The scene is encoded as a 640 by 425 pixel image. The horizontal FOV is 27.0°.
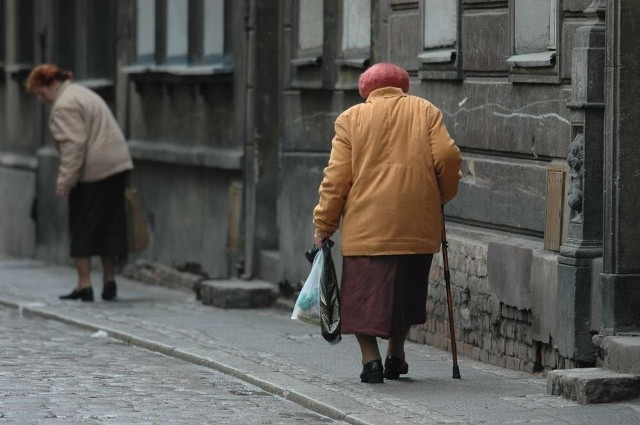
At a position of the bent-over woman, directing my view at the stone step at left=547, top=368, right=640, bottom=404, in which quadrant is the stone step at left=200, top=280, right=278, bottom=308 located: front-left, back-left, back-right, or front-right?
front-left

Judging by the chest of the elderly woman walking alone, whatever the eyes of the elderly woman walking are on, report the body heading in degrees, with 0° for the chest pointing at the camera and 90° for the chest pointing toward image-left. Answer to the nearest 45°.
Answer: approximately 180°

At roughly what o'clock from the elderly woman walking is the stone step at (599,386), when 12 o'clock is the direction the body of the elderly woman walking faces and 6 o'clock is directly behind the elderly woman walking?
The stone step is roughly at 4 o'clock from the elderly woman walking.

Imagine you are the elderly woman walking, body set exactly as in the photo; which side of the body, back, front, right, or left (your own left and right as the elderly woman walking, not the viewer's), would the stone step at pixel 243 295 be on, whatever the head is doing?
front

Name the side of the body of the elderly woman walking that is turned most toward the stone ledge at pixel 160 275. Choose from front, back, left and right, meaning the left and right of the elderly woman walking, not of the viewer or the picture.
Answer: front

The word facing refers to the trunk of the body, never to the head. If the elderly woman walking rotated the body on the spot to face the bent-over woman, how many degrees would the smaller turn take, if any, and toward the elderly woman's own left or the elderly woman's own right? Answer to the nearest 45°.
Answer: approximately 45° to the elderly woman's own left

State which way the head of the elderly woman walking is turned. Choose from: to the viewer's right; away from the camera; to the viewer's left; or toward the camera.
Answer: away from the camera

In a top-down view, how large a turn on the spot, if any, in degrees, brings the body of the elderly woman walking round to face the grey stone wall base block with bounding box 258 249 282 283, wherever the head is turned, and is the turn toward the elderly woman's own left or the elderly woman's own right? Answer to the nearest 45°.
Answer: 0° — they already face it
